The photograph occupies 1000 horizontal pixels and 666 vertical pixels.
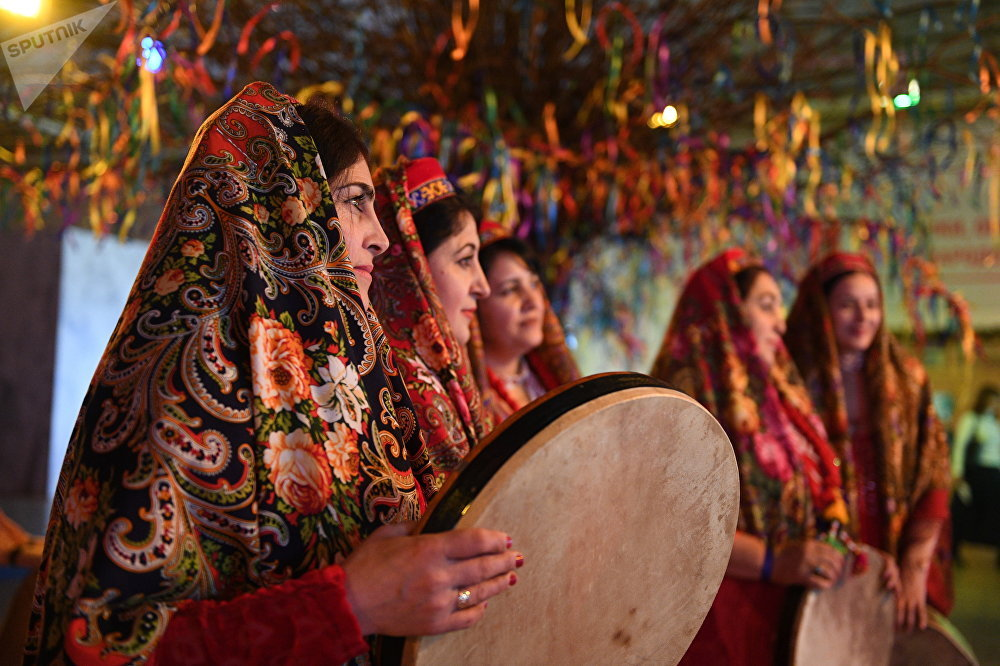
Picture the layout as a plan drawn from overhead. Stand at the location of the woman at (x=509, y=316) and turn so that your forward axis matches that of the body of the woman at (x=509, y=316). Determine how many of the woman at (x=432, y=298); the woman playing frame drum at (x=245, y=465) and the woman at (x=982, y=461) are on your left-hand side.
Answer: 1

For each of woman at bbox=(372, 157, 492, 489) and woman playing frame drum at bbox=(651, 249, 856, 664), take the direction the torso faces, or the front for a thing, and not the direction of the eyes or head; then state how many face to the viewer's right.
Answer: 2

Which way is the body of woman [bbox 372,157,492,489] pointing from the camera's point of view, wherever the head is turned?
to the viewer's right

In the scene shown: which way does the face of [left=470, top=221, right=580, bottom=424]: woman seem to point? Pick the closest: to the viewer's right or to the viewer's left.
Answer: to the viewer's right

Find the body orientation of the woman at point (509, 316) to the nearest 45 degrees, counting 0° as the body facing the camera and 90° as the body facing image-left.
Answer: approximately 315°

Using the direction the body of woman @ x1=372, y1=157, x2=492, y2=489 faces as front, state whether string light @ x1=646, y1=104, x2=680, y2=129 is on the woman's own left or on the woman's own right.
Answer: on the woman's own left

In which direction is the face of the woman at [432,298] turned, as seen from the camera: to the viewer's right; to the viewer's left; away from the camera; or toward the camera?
to the viewer's right

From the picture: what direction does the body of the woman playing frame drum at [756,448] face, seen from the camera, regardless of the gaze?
to the viewer's right

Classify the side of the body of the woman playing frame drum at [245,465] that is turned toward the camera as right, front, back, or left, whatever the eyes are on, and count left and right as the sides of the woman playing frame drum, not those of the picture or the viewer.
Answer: right
